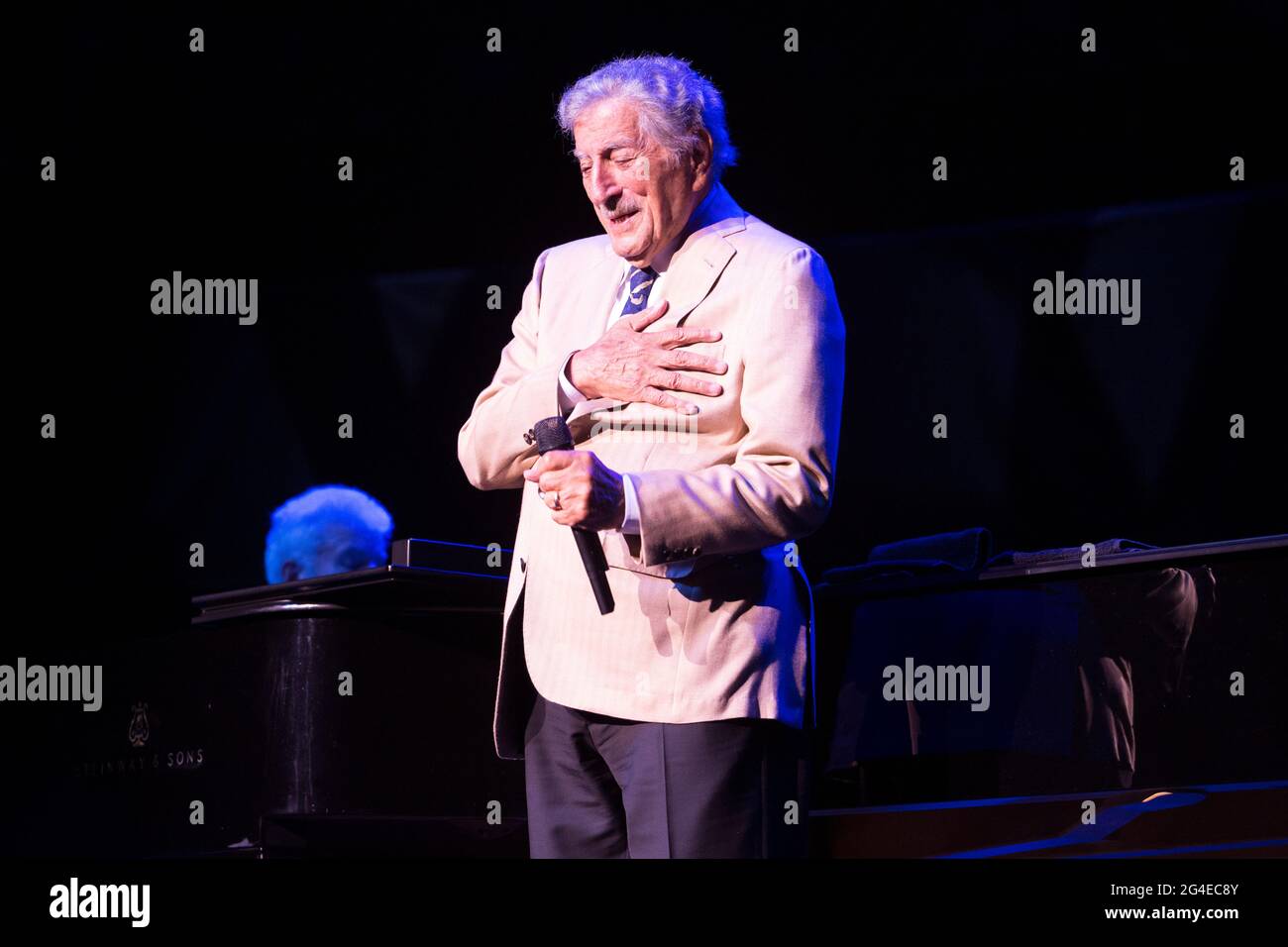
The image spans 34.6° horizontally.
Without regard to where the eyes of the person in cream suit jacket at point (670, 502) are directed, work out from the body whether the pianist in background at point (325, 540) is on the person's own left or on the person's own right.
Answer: on the person's own right

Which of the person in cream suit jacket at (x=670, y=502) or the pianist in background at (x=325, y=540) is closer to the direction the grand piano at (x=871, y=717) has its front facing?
the pianist in background

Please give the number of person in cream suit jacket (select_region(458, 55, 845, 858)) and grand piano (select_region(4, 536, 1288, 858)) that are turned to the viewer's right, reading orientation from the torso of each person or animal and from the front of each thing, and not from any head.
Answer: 0

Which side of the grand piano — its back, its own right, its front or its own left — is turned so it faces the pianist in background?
front

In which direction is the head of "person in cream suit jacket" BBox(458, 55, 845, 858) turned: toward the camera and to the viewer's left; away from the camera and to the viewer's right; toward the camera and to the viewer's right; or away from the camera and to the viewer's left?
toward the camera and to the viewer's left

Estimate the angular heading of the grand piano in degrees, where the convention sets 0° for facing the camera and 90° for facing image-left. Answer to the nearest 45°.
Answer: approximately 135°

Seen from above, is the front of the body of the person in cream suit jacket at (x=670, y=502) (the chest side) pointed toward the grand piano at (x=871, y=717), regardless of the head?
no

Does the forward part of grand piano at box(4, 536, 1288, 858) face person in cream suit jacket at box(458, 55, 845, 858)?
no
